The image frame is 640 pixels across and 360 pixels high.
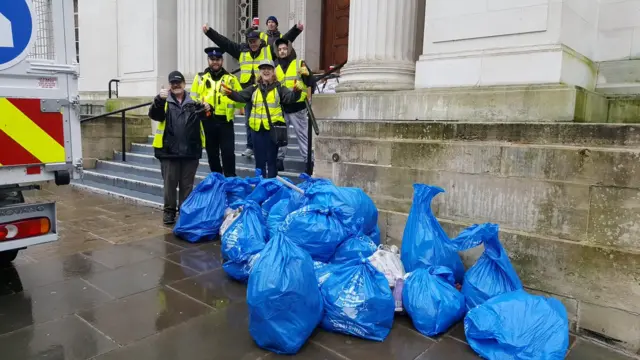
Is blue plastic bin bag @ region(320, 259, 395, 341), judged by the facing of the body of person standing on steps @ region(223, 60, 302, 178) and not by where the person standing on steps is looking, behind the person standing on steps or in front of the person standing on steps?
in front

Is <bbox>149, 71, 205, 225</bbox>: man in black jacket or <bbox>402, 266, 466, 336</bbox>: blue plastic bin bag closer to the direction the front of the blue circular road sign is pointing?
the blue plastic bin bag

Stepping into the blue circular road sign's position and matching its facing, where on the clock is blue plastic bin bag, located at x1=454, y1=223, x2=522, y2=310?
The blue plastic bin bag is roughly at 10 o'clock from the blue circular road sign.

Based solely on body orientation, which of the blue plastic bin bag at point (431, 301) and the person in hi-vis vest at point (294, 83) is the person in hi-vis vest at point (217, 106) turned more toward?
the blue plastic bin bag

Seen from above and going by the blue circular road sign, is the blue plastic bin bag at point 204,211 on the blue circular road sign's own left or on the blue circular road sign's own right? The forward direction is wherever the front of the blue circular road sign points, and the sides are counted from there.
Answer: on the blue circular road sign's own left

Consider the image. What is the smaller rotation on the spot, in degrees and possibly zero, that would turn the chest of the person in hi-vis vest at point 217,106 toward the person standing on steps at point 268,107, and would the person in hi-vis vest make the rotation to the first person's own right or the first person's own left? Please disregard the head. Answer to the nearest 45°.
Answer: approximately 45° to the first person's own left

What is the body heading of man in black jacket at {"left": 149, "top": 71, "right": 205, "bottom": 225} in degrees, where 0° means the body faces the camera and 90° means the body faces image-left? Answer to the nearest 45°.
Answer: approximately 0°

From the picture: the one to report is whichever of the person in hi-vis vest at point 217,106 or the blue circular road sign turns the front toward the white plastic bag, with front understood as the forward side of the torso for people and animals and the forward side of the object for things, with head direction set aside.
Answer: the person in hi-vis vest

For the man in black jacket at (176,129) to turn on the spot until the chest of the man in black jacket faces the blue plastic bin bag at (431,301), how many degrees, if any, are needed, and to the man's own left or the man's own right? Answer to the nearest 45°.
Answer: approximately 45° to the man's own left

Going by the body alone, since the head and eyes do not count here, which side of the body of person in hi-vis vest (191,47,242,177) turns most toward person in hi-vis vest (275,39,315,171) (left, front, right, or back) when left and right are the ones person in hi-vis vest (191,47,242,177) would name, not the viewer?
left
